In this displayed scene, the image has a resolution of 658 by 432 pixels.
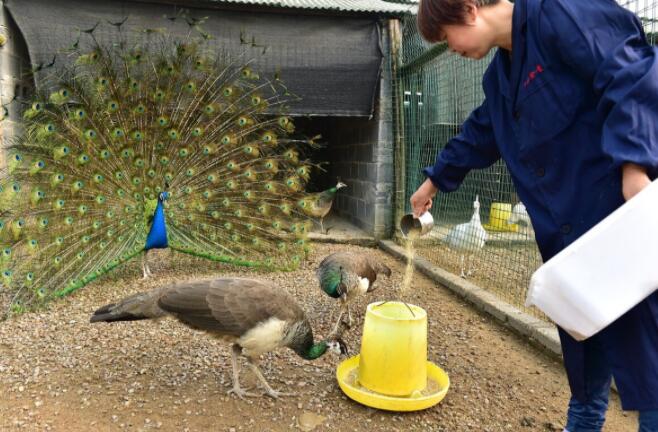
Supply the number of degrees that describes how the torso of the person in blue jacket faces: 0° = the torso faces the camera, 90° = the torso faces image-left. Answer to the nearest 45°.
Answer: approximately 45°

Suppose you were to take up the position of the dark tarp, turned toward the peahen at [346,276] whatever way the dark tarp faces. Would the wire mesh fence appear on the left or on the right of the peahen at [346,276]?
left

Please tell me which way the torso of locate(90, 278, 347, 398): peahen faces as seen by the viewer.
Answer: to the viewer's right

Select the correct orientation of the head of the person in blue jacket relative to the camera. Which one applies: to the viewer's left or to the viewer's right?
to the viewer's left
